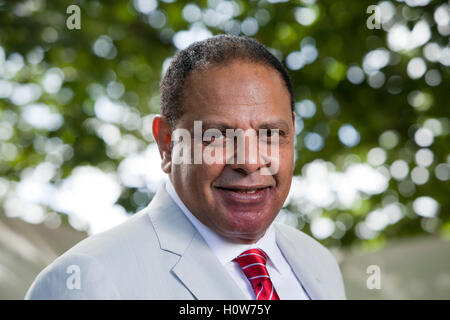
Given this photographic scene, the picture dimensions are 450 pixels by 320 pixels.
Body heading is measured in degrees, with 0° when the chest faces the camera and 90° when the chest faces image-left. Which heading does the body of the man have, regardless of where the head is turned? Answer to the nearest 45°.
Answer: approximately 315°
